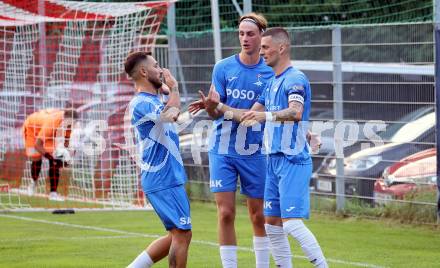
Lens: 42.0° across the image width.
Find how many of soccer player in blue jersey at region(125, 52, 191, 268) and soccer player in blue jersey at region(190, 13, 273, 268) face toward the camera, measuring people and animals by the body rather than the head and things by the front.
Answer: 1

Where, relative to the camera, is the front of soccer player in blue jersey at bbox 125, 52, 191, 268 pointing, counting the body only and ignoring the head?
to the viewer's right

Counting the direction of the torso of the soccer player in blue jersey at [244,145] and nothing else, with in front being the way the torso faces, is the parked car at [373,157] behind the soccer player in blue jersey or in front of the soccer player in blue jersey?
behind

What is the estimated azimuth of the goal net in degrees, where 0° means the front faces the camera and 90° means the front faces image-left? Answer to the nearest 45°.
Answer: approximately 0°

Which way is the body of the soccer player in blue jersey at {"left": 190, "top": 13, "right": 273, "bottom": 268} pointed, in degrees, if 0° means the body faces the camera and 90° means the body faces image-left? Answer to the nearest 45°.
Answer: approximately 0°

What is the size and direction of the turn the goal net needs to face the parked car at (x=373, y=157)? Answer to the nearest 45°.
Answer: approximately 45° to its left
